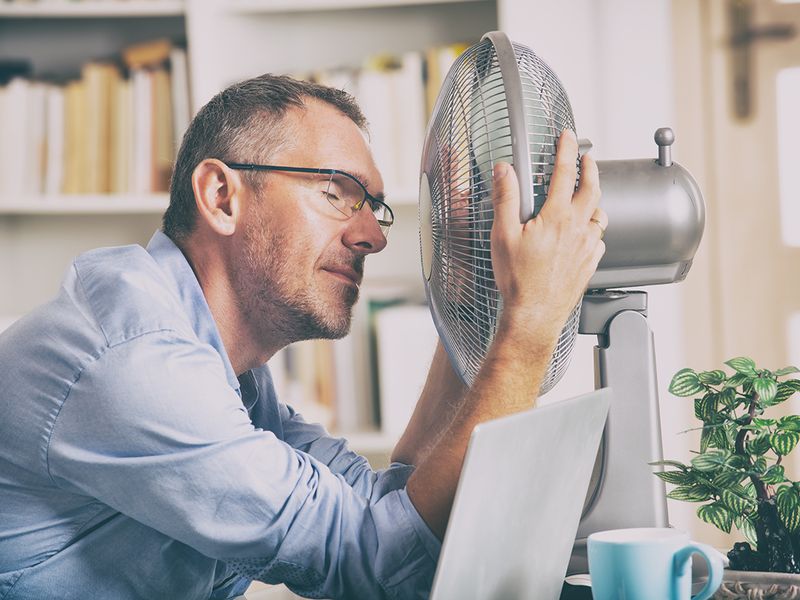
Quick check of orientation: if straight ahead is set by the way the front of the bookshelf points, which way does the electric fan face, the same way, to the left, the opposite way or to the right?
to the right

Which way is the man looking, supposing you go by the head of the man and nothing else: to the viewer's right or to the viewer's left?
to the viewer's right

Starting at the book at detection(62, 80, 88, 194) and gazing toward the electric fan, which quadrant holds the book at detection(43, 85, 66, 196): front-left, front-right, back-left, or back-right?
back-right

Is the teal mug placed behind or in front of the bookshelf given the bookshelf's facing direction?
in front

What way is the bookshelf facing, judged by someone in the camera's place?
facing the viewer

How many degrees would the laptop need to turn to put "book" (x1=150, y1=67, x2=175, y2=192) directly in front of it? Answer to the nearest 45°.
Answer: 0° — it already faces it

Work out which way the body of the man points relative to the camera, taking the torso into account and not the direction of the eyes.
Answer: to the viewer's right

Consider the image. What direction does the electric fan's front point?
to the viewer's left
